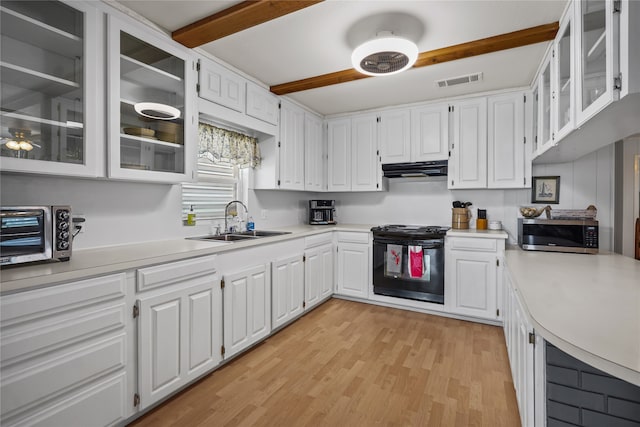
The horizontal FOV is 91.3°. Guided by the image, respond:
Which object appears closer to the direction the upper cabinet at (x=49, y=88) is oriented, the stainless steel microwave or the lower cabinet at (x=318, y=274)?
the stainless steel microwave

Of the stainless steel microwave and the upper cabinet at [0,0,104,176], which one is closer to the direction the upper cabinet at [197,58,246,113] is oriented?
the stainless steel microwave

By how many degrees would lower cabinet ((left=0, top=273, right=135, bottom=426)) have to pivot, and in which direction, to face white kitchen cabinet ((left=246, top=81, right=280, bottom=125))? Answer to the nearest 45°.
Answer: approximately 90° to its left

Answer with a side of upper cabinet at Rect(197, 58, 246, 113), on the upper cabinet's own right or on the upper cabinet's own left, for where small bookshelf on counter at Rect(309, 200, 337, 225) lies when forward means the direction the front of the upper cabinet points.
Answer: on the upper cabinet's own left

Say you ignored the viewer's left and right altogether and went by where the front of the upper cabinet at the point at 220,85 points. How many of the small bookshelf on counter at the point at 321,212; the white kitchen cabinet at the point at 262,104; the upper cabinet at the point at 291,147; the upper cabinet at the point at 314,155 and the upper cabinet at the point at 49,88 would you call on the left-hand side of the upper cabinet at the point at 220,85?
4

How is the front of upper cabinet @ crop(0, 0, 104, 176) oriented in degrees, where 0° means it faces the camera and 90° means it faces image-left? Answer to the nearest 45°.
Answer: approximately 315°

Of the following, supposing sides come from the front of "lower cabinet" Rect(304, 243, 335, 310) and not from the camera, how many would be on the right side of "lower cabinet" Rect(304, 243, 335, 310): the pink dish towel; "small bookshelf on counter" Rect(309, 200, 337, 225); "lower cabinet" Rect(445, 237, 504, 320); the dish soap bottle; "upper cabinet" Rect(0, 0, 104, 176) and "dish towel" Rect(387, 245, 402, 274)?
2

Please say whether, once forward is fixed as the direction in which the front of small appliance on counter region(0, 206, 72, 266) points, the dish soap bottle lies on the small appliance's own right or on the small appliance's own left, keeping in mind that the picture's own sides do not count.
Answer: on the small appliance's own left

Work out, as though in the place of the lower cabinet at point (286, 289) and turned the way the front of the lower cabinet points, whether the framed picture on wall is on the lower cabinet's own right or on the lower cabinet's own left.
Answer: on the lower cabinet's own left

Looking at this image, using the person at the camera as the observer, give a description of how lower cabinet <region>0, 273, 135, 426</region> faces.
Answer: facing the viewer and to the right of the viewer

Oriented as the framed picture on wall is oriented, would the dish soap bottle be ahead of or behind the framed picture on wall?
ahead

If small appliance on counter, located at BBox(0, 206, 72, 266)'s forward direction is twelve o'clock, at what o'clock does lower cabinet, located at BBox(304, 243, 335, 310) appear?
The lower cabinet is roughly at 10 o'clock from the small appliance on counter.
